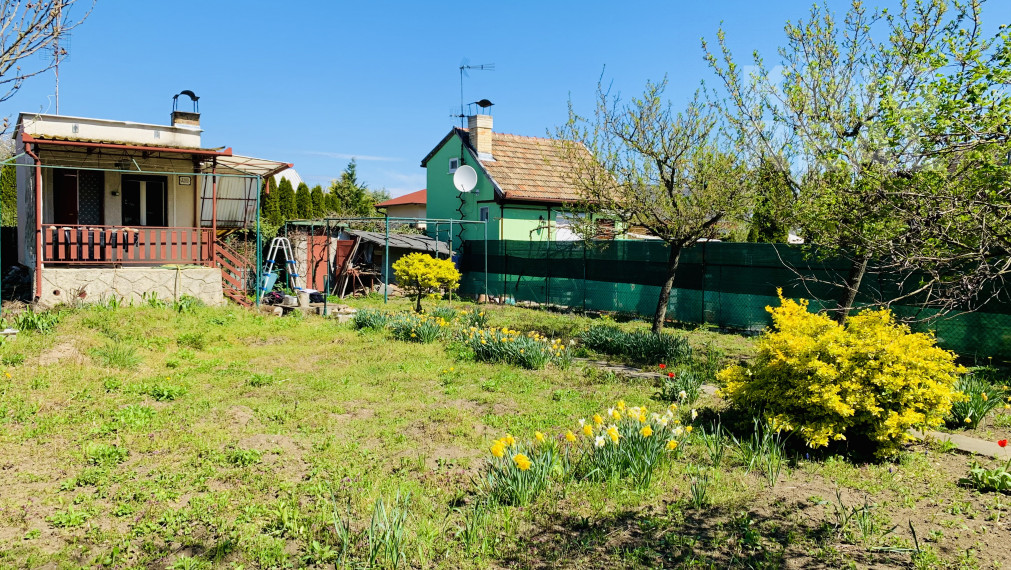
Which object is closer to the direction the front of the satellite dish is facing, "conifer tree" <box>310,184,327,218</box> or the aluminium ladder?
the aluminium ladder

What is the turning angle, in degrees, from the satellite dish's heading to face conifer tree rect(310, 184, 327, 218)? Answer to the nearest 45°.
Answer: approximately 135° to its right

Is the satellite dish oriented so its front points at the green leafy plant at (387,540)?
yes

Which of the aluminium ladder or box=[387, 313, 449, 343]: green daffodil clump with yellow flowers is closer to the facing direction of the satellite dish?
the green daffodil clump with yellow flowers

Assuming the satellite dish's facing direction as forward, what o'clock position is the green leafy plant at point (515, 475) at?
The green leafy plant is roughly at 12 o'clock from the satellite dish.

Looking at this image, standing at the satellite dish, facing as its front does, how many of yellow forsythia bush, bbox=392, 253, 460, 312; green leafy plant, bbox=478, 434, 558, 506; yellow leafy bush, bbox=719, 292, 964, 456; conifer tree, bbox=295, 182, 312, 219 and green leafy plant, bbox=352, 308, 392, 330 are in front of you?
4

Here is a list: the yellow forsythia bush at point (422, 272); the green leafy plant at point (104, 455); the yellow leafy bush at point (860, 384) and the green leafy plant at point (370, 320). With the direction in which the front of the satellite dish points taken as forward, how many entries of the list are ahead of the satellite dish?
4

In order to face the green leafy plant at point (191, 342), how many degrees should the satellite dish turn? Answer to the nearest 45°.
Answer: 0° — it already faces it

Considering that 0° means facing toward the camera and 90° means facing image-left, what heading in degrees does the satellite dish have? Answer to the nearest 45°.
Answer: approximately 0°
